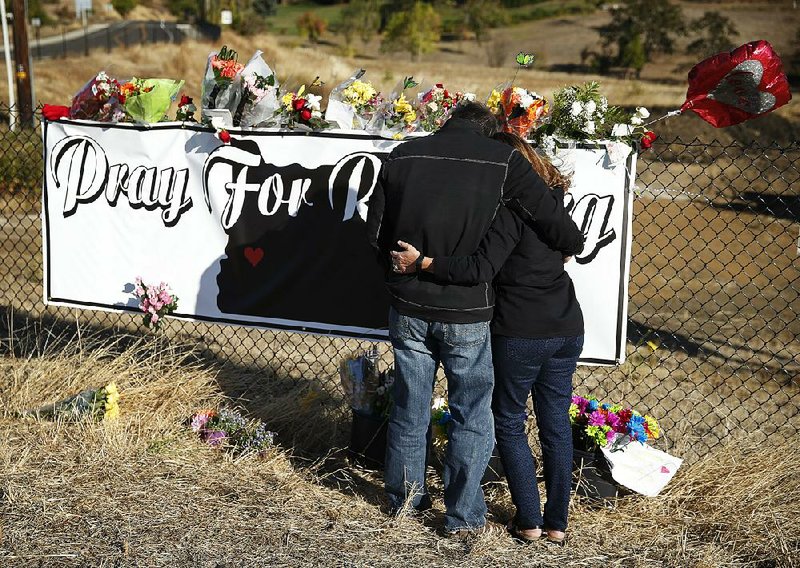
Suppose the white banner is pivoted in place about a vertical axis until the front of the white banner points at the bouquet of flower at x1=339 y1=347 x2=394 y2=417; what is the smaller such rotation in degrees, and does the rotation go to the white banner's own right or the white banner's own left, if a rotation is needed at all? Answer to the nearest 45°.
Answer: approximately 45° to the white banner's own left

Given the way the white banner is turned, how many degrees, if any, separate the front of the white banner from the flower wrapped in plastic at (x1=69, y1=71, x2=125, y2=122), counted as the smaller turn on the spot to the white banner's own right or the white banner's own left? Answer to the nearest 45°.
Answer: approximately 135° to the white banner's own right

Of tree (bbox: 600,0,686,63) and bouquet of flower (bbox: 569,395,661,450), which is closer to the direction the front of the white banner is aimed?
the bouquet of flower

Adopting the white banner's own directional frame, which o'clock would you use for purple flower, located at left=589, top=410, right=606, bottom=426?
The purple flower is roughly at 10 o'clock from the white banner.

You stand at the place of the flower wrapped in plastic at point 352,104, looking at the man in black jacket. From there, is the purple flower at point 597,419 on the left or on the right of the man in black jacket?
left

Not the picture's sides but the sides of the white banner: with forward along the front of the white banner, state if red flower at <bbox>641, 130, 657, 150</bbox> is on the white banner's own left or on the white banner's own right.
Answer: on the white banner's own left

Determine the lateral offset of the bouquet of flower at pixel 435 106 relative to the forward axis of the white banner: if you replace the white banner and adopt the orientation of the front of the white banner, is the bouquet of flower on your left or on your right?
on your left

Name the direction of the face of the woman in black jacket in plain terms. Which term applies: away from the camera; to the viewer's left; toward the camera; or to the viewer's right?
away from the camera

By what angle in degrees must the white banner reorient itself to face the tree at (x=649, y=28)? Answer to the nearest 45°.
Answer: approximately 180°

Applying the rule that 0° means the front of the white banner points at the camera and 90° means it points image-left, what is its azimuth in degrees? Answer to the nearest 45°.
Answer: approximately 0°

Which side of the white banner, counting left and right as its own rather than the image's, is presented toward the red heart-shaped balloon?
left
